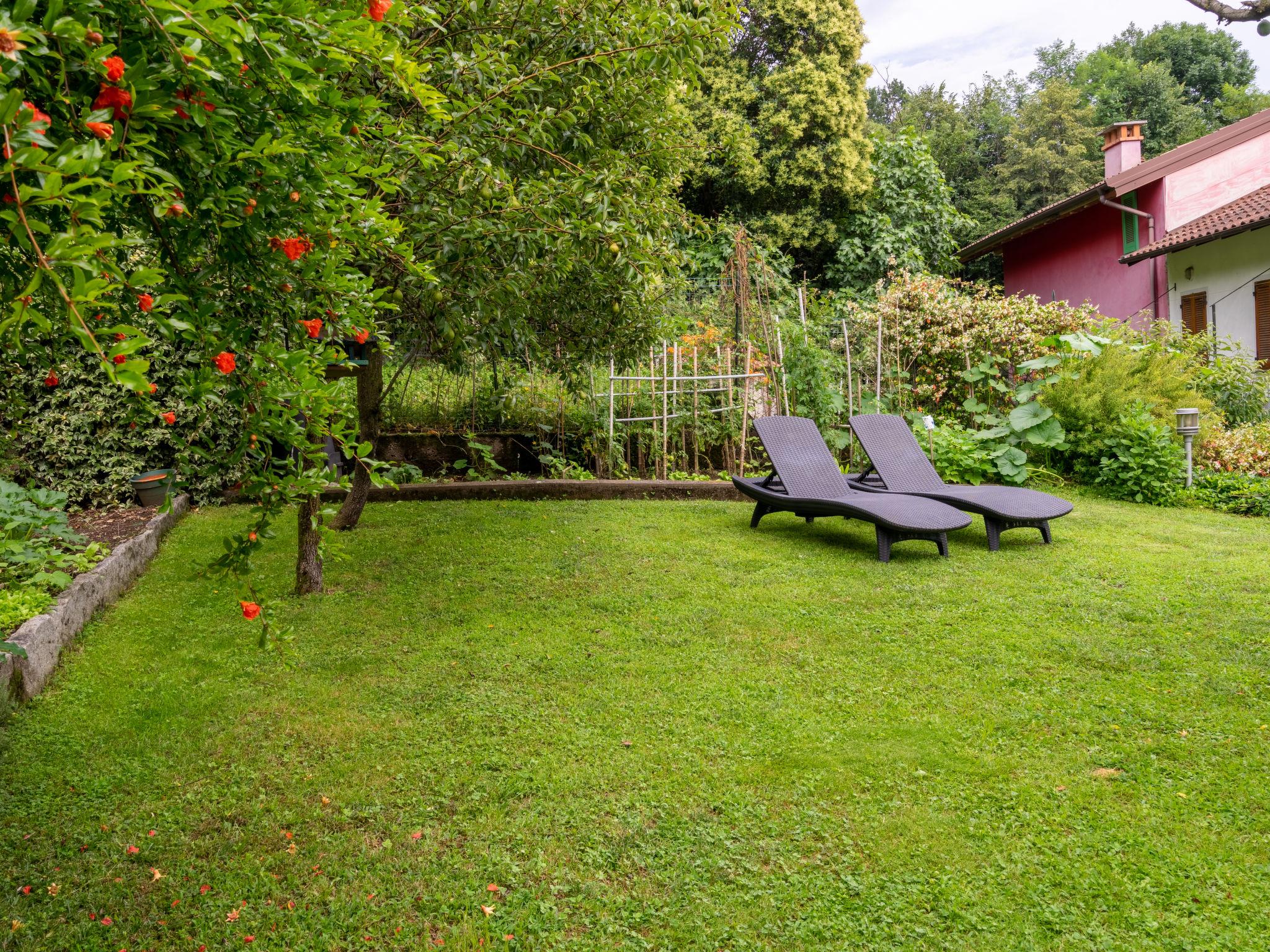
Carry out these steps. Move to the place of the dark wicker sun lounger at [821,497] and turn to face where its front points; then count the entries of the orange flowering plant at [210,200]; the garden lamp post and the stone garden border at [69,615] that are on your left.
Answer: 1

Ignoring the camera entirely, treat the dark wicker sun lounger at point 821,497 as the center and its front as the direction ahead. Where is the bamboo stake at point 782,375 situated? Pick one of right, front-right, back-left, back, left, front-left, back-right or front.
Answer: back-left

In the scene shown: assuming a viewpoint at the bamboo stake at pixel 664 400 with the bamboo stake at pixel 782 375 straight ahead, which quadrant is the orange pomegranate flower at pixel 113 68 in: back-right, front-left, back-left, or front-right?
back-right

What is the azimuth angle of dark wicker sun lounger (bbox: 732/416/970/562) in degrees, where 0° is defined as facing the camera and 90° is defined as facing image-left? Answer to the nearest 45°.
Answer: approximately 315°

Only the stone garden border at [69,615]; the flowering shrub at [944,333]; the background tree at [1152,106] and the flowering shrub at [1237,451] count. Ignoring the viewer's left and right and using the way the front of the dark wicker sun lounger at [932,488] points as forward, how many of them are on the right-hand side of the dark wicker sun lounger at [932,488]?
1

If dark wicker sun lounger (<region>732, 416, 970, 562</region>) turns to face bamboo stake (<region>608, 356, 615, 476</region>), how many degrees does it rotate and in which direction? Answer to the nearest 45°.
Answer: approximately 180°

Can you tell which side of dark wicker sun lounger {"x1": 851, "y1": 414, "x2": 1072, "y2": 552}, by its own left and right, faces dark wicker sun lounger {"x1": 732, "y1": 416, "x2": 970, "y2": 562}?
right

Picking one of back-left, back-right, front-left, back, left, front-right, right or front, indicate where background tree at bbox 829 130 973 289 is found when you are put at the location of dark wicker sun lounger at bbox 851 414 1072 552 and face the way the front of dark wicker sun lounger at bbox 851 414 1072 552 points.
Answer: back-left

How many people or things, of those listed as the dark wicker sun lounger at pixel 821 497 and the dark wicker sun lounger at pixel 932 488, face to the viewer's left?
0

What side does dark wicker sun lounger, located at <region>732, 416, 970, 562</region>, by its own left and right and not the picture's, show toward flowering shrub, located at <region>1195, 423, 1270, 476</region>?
left

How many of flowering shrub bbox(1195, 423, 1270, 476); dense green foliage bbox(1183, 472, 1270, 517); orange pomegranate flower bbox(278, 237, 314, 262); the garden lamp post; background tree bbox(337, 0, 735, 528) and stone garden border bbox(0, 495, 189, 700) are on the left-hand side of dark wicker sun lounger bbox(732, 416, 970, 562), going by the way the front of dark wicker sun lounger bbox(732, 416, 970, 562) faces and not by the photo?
3

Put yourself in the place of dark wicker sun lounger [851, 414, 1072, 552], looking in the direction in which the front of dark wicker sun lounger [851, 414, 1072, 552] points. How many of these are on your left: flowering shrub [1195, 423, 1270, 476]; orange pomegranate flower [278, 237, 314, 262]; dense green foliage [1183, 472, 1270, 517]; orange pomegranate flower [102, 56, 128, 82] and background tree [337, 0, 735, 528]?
2

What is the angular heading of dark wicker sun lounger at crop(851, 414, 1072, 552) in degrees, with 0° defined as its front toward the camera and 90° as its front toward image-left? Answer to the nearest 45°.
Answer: approximately 315°

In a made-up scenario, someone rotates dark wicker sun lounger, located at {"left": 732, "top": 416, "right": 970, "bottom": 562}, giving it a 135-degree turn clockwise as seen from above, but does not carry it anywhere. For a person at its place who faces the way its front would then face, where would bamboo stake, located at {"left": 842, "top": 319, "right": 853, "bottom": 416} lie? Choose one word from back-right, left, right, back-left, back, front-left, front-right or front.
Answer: right
